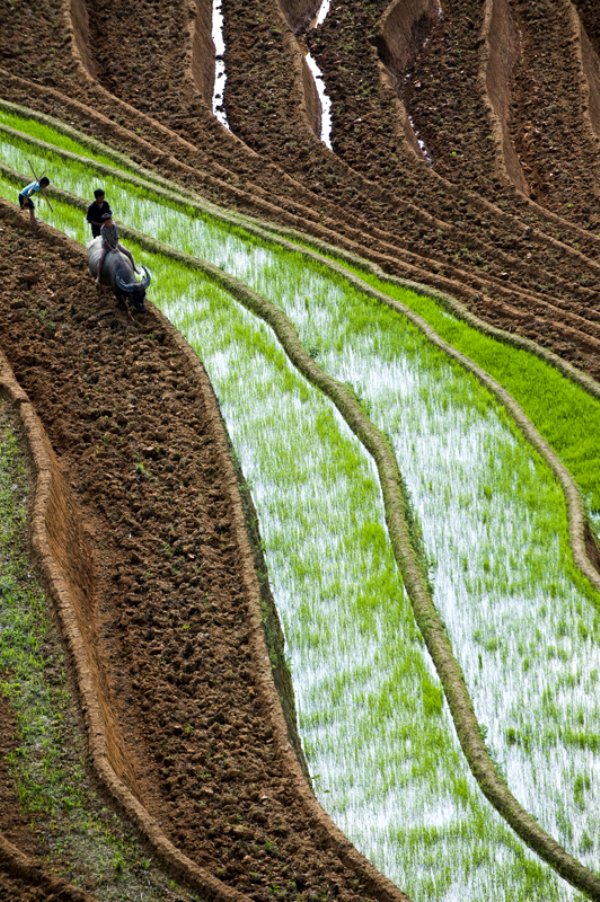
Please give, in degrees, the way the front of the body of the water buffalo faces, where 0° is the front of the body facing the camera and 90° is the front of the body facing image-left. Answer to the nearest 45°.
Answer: approximately 315°

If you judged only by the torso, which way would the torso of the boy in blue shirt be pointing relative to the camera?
to the viewer's right

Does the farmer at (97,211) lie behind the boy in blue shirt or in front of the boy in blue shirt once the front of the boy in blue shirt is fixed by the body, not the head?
in front

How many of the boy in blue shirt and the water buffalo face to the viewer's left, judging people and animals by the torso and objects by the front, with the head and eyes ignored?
0
